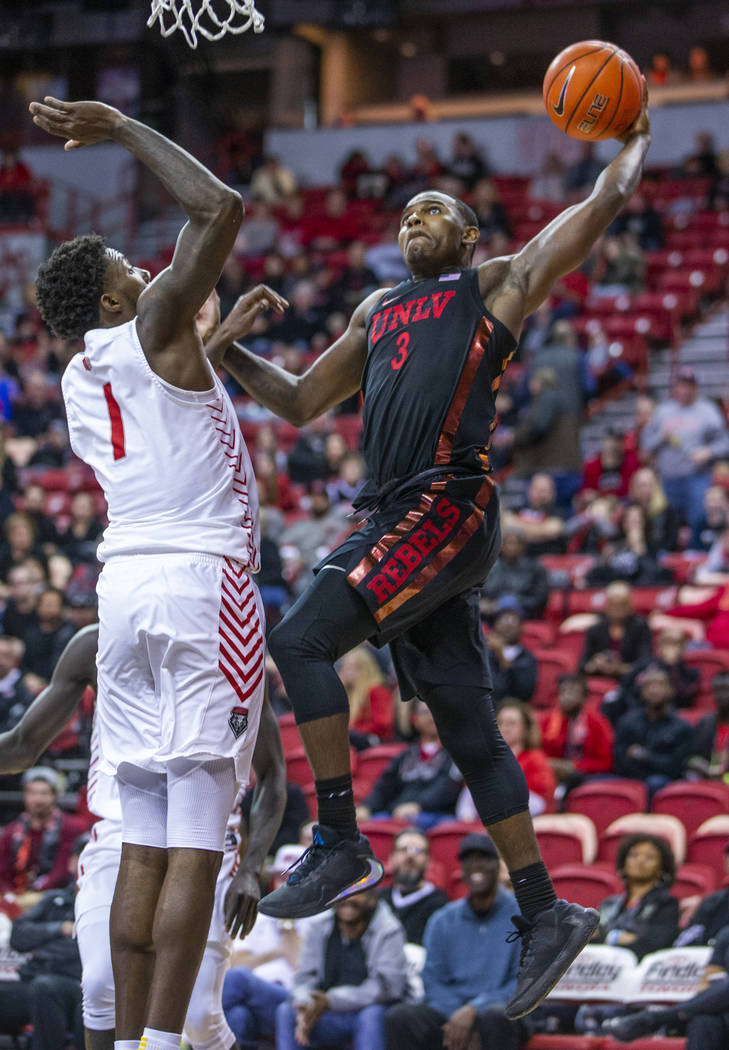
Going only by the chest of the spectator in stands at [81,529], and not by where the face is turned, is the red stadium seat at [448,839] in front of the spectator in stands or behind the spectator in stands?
in front

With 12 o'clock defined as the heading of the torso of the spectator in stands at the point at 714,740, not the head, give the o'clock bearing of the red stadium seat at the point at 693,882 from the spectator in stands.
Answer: The red stadium seat is roughly at 12 o'clock from the spectator in stands.

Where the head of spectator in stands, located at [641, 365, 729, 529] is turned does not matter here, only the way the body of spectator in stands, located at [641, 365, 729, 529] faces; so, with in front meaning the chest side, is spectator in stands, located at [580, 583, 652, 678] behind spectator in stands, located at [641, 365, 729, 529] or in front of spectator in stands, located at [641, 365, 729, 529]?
in front

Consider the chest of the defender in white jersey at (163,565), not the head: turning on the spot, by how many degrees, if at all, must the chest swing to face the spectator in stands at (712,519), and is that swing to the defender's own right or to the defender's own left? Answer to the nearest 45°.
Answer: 0° — they already face them

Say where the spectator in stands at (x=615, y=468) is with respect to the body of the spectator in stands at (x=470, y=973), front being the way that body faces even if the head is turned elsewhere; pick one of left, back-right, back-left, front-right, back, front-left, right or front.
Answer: back

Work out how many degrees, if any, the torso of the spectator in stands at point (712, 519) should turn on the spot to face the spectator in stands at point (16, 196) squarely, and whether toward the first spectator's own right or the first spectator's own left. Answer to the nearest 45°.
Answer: approximately 135° to the first spectator's own right

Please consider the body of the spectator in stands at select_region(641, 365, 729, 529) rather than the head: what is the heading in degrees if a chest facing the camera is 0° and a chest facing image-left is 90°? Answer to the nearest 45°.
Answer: approximately 0°

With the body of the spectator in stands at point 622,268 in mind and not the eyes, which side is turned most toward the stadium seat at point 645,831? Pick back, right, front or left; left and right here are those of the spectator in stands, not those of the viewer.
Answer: front

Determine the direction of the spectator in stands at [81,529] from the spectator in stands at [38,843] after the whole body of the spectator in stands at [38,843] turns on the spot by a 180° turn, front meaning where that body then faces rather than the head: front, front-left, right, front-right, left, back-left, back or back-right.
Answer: front
